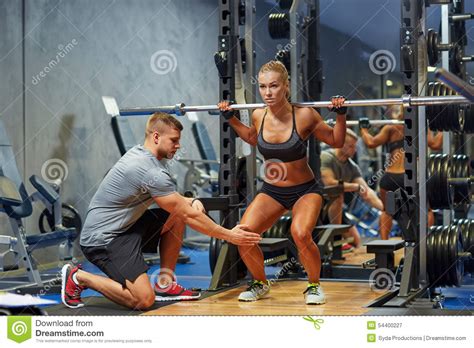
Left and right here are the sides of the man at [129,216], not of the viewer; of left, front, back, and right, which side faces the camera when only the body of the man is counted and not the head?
right

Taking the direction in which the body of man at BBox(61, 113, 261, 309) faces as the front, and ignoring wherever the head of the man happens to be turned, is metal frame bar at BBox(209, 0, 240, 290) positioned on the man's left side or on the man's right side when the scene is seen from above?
on the man's left side

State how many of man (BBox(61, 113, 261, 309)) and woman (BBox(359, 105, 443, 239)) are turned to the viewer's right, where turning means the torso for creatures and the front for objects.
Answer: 1

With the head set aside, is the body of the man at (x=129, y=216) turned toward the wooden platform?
yes

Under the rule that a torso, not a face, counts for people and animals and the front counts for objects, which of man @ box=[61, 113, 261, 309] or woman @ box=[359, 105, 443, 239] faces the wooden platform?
the man
